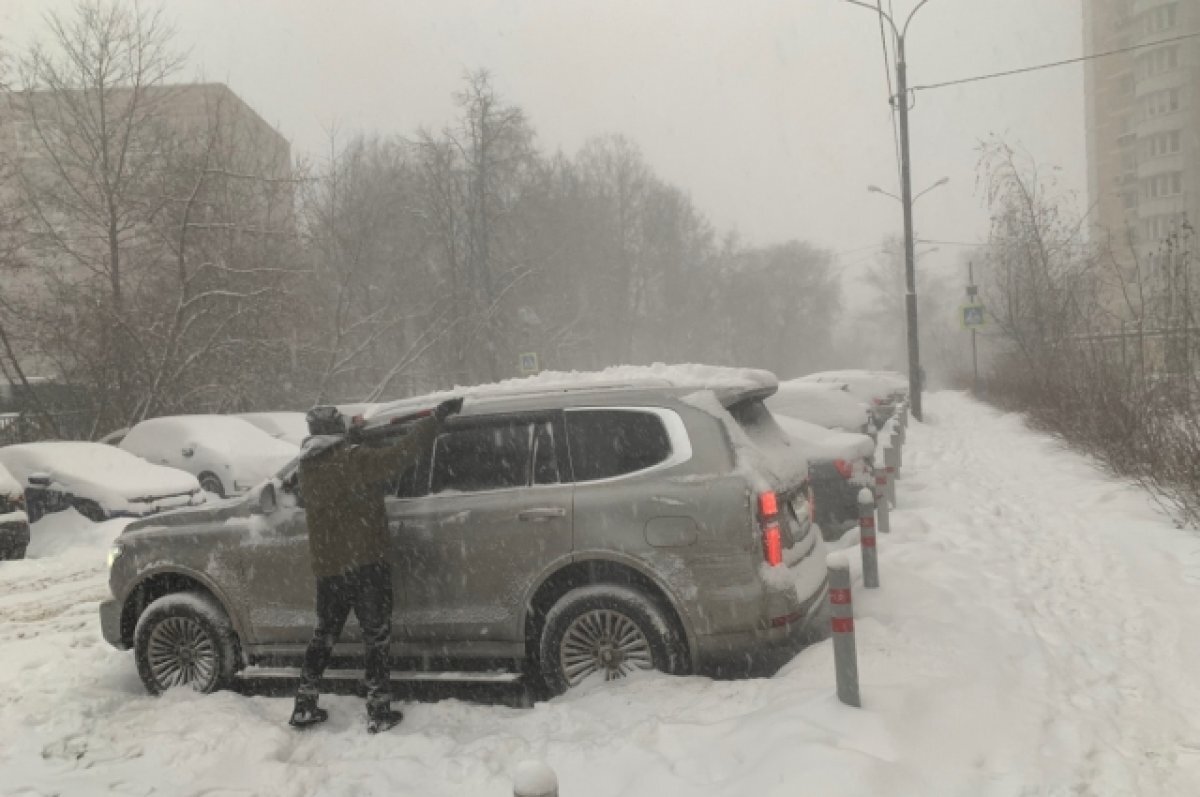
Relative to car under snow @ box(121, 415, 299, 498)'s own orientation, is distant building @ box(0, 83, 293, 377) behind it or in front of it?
behind

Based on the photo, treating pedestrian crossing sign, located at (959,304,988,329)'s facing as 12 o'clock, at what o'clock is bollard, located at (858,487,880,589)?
The bollard is roughly at 12 o'clock from the pedestrian crossing sign.

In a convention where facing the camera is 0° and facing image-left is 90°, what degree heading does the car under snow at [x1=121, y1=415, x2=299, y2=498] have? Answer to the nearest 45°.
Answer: approximately 315°

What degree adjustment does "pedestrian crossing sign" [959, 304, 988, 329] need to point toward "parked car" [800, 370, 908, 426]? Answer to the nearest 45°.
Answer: approximately 45° to its right

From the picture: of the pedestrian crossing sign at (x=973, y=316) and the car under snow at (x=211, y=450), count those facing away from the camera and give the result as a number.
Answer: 0

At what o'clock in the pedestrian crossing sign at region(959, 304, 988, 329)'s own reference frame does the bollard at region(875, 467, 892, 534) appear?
The bollard is roughly at 12 o'clock from the pedestrian crossing sign.

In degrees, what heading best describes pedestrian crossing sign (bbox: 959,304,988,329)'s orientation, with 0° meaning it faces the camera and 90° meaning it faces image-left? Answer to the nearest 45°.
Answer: approximately 0°

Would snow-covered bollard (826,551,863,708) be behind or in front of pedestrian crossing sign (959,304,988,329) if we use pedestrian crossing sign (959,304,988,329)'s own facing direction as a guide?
in front
